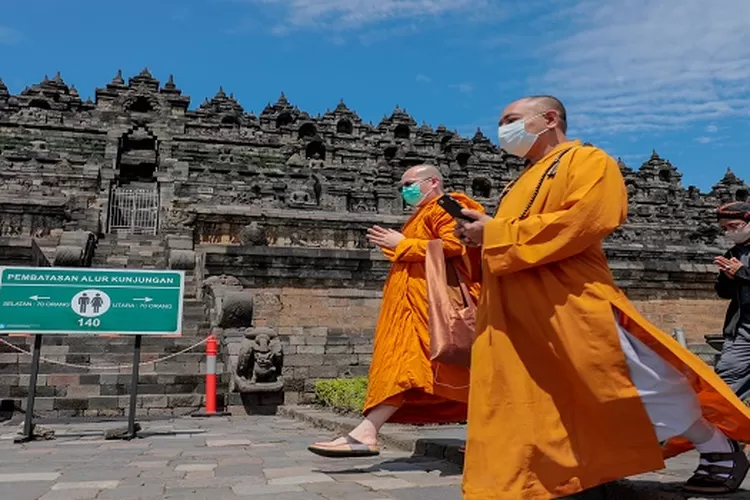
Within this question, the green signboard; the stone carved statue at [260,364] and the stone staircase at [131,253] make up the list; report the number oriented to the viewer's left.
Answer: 0

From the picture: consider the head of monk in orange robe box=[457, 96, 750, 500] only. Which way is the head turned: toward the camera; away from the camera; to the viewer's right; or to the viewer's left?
to the viewer's left

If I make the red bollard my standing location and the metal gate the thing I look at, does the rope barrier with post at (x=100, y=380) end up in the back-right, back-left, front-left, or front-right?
front-left

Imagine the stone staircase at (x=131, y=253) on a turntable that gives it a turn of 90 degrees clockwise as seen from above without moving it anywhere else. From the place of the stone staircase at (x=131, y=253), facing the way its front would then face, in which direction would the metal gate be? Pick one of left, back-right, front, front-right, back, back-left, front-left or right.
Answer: right

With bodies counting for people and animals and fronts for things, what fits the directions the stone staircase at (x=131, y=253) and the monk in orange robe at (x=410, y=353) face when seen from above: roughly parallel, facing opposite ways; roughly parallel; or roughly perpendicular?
roughly perpendicular

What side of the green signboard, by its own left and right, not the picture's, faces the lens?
front

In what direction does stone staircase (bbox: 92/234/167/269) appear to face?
toward the camera

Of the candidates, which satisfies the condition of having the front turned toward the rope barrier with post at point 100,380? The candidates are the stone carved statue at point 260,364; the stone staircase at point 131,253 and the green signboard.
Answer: the stone staircase at point 131,253

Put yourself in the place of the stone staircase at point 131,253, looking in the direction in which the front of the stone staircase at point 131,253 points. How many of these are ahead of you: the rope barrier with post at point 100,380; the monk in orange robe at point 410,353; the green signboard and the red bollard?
4

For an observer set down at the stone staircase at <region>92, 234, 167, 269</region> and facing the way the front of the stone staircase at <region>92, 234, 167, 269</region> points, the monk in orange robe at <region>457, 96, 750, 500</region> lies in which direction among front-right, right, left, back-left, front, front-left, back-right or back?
front

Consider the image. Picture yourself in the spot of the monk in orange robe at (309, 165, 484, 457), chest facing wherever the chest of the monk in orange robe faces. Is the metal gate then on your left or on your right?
on your right
